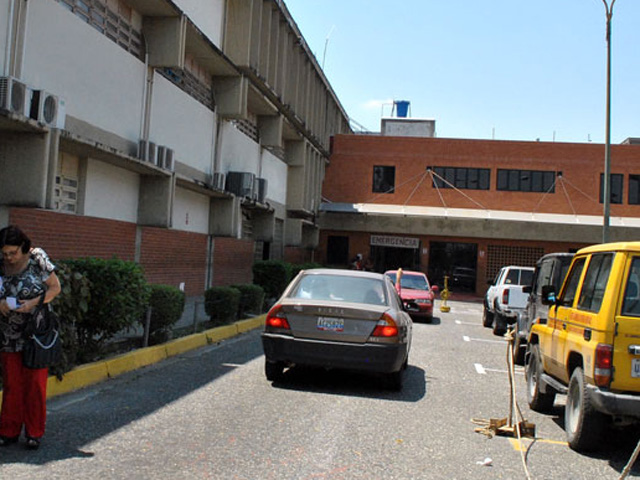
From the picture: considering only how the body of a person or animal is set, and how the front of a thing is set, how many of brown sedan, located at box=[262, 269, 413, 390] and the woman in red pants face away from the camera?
1

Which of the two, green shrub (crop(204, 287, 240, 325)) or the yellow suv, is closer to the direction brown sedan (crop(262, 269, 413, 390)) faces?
the green shrub

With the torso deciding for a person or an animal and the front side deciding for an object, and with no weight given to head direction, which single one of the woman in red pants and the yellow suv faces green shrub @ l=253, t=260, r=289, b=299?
the yellow suv

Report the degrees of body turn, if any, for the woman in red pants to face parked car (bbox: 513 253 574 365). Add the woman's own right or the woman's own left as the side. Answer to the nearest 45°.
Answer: approximately 135° to the woman's own left

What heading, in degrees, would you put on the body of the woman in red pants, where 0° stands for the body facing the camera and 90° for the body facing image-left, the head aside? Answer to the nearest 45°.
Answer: approximately 45°

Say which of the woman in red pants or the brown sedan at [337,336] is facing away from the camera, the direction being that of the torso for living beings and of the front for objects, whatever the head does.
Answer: the brown sedan

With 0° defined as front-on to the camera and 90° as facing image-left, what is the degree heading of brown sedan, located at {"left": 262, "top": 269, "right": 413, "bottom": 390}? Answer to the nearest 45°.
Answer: approximately 180°

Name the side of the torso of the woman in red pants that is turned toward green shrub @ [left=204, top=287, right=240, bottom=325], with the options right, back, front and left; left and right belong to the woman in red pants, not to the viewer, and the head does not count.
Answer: back
